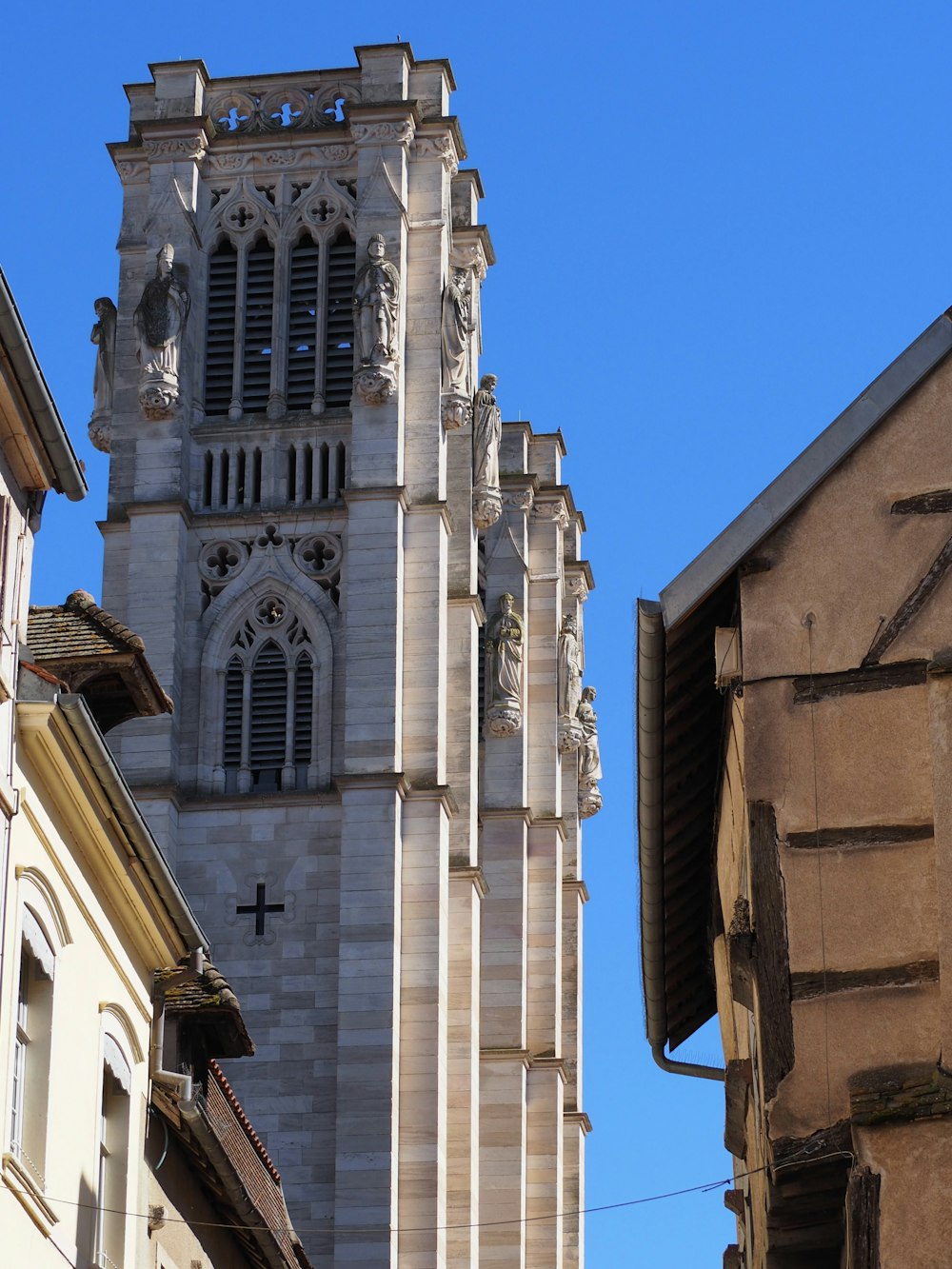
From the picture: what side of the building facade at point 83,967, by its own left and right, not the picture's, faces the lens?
right

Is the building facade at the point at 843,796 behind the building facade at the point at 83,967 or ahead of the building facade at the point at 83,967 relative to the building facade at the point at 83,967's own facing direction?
ahead
